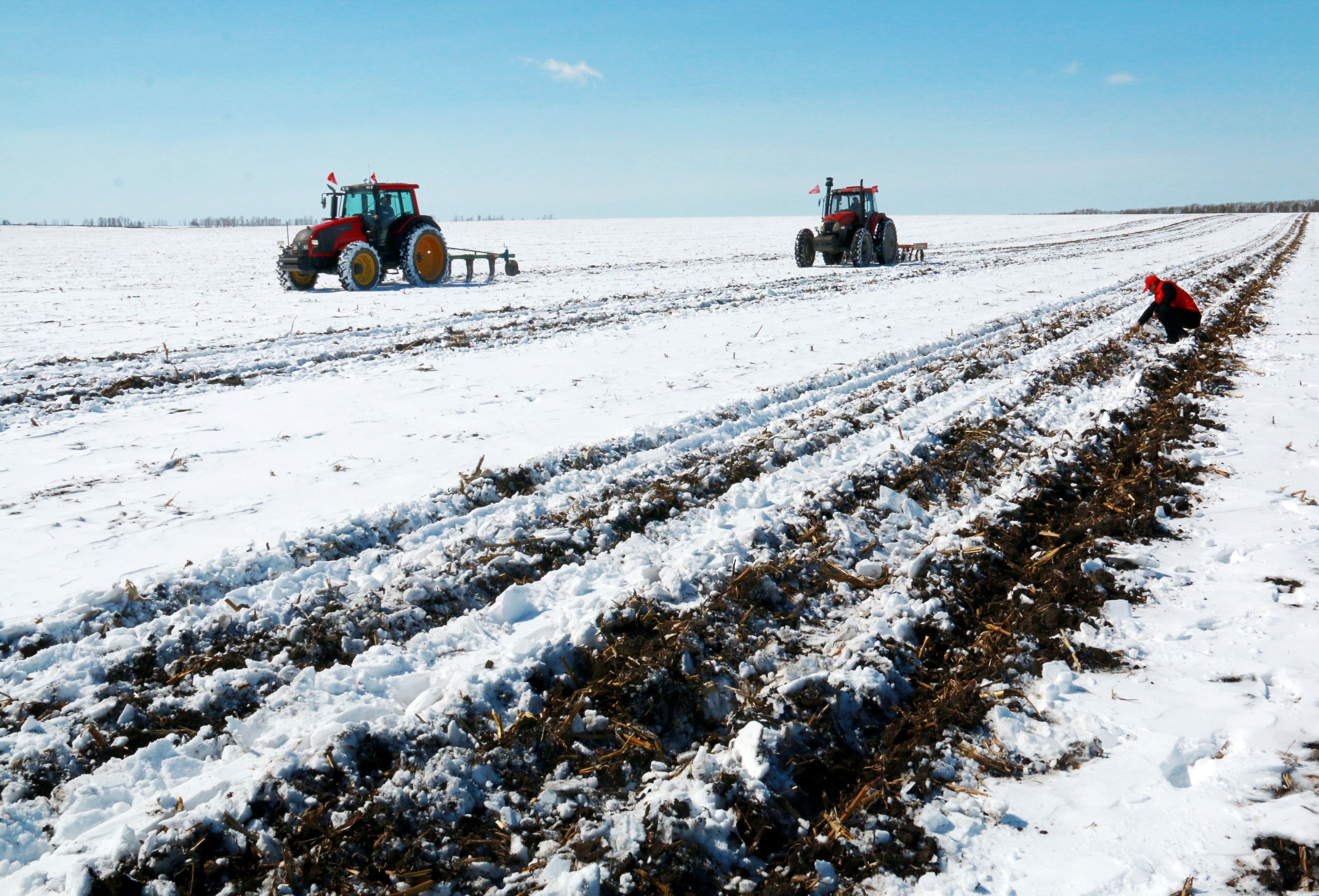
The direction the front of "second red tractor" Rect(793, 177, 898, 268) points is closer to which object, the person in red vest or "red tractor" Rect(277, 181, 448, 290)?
the red tractor

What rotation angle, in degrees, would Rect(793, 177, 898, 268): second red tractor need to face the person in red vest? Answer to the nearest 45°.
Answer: approximately 45° to its left

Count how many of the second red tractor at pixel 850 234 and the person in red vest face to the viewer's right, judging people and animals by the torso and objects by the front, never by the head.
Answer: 0

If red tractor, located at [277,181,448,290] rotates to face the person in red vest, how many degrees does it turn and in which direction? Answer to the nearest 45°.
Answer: approximately 90° to its left

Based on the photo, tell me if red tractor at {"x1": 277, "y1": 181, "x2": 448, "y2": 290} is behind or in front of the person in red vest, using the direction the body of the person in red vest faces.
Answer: in front

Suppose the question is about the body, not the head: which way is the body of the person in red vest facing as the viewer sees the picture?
to the viewer's left

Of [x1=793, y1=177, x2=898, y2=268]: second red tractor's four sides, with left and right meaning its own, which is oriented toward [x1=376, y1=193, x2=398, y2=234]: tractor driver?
front

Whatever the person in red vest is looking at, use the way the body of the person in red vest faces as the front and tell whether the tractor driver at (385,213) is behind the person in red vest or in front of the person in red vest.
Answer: in front

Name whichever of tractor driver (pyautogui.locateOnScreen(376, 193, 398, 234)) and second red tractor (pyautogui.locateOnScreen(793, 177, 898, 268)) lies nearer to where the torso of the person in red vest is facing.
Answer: the tractor driver

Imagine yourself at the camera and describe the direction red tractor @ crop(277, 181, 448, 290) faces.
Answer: facing the viewer and to the left of the viewer

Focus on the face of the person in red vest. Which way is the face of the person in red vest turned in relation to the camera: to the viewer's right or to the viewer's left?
to the viewer's left
